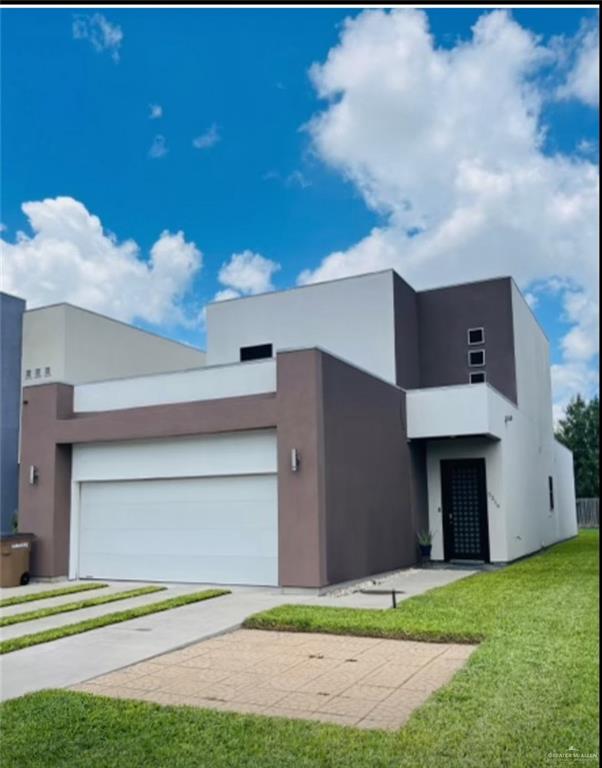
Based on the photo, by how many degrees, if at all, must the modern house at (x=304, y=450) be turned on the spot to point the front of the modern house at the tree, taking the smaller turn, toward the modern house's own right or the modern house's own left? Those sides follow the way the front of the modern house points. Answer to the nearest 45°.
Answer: approximately 180°

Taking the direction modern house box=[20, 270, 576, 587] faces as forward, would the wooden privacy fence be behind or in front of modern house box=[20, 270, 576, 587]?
behind

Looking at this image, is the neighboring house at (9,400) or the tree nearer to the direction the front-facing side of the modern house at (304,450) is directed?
the neighboring house

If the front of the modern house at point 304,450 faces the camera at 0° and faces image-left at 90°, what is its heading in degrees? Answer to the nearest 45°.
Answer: approximately 45°

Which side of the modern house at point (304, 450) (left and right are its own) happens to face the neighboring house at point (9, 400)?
right
